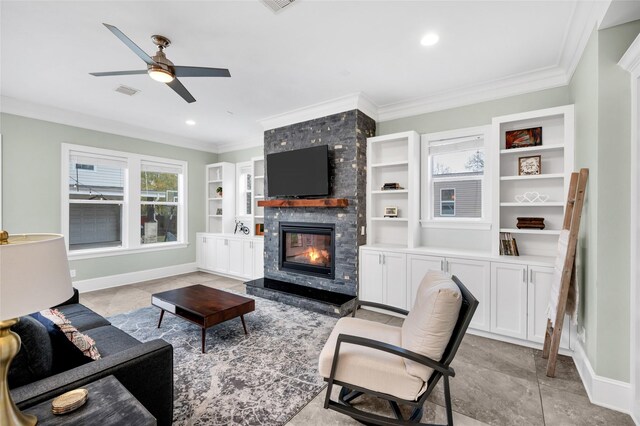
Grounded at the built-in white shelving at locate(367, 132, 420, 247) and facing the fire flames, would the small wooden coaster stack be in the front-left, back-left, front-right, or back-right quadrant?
front-left

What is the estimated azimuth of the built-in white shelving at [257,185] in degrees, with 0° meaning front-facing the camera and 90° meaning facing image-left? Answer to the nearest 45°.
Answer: approximately 45°

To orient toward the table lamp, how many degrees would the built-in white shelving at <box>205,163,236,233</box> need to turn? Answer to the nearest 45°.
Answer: approximately 45° to its left

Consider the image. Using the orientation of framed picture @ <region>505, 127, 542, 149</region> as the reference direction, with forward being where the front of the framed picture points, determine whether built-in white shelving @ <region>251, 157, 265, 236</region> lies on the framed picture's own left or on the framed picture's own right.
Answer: on the framed picture's own right

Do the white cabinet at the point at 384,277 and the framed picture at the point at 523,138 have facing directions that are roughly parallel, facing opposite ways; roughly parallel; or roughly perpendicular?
roughly parallel

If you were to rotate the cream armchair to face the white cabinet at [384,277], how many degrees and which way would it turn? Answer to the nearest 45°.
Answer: approximately 90° to its right

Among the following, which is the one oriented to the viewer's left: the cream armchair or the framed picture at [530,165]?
the cream armchair

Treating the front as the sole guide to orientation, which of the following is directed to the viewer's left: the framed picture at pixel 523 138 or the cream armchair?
the cream armchair

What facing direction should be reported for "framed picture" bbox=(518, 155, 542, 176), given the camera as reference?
facing the viewer

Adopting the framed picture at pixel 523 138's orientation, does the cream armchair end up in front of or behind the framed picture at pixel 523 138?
in front

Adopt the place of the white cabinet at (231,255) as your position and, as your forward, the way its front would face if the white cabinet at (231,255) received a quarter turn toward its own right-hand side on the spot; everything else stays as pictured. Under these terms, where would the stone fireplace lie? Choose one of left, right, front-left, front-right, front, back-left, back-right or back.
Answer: back

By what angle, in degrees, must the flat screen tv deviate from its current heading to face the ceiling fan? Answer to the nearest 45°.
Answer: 0° — it already faces it

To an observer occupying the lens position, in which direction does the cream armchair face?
facing to the left of the viewer

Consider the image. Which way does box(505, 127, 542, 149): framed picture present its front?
toward the camera

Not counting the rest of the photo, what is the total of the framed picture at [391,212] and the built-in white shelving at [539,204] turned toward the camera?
2

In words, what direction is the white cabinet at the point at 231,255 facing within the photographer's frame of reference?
facing the viewer and to the left of the viewer

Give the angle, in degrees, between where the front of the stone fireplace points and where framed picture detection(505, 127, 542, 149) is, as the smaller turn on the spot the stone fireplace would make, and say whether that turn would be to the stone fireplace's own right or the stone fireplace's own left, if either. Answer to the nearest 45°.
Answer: approximately 90° to the stone fireplace's own left

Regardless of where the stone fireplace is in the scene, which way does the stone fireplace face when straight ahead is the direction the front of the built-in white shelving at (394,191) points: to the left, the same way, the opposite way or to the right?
the same way
